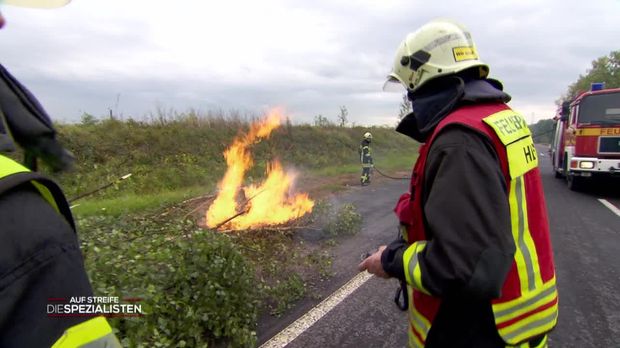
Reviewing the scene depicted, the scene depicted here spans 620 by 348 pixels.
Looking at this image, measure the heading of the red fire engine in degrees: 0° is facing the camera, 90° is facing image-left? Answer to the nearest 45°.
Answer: approximately 0°

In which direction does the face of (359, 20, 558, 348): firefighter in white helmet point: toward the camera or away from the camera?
away from the camera

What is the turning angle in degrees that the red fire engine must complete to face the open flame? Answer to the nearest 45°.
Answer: approximately 45° to its right

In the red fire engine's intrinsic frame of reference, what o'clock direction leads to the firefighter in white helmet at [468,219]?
The firefighter in white helmet is roughly at 12 o'clock from the red fire engine.
